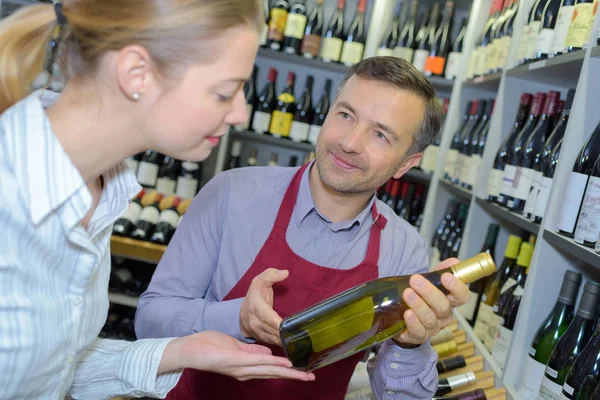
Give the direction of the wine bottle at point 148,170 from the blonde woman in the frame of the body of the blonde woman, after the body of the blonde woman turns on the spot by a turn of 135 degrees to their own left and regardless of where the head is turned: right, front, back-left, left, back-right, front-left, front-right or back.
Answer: front-right

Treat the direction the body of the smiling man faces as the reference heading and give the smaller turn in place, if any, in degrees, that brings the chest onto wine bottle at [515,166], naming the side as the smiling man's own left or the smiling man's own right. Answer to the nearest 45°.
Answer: approximately 135° to the smiling man's own left

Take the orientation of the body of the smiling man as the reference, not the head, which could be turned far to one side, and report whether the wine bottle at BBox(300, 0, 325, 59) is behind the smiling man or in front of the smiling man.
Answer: behind

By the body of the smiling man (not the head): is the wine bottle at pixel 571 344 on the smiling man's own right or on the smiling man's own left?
on the smiling man's own left

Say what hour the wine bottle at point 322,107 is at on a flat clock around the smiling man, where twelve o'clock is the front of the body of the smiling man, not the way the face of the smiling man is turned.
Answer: The wine bottle is roughly at 6 o'clock from the smiling man.

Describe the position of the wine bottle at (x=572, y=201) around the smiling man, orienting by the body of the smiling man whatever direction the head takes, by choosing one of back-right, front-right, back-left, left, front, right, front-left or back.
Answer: left

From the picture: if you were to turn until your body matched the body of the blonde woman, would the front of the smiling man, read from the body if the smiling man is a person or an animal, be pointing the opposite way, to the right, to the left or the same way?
to the right

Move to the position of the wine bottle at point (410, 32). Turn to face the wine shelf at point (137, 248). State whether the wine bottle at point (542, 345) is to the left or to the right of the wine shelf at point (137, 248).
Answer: left

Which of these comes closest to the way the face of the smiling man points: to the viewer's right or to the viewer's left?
to the viewer's left

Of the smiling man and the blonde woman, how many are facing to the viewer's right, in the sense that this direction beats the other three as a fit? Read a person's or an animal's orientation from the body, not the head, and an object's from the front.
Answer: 1

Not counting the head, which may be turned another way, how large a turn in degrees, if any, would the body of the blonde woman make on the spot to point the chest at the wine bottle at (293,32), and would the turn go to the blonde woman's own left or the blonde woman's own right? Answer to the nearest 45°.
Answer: approximately 90° to the blonde woman's own left

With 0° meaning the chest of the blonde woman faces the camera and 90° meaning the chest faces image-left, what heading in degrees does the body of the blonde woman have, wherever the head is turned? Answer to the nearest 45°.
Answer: approximately 270°

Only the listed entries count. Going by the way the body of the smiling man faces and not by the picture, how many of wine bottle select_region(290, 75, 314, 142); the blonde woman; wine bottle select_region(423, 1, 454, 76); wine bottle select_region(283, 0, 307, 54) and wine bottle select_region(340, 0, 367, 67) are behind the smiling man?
4

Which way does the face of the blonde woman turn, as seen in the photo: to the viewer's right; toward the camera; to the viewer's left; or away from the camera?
to the viewer's right

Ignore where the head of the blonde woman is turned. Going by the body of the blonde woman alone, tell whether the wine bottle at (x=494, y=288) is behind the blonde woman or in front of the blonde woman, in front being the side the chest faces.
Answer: in front

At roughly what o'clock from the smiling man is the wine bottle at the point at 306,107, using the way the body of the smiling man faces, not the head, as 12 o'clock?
The wine bottle is roughly at 6 o'clock from the smiling man.

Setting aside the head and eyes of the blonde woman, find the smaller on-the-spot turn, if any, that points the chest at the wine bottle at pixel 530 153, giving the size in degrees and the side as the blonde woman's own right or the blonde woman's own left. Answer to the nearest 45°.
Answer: approximately 45° to the blonde woman's own left
